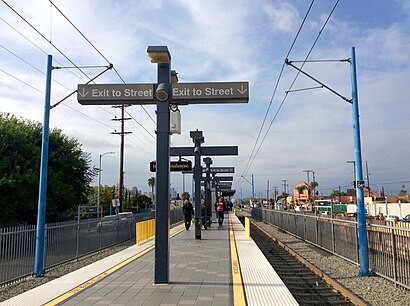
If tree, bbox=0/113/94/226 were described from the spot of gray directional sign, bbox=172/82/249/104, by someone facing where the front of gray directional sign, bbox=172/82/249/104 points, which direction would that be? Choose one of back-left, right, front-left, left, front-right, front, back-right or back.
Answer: back-right

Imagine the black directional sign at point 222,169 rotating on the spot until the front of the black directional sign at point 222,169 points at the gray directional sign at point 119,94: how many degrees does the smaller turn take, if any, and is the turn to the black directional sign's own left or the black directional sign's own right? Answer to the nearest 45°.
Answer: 0° — it already faces it

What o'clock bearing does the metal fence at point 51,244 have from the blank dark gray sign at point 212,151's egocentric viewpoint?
The metal fence is roughly at 1 o'clock from the blank dark gray sign.

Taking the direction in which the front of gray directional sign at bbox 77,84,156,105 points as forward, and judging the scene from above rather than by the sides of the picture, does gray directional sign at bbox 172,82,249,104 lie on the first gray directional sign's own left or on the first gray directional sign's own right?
on the first gray directional sign's own left

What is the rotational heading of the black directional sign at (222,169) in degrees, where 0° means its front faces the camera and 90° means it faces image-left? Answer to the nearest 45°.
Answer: approximately 0°
